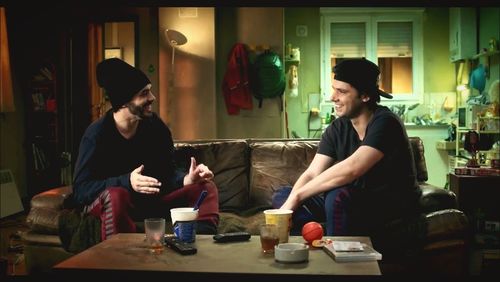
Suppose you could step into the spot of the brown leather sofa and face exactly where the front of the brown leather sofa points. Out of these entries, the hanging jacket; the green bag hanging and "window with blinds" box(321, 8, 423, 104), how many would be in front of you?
0

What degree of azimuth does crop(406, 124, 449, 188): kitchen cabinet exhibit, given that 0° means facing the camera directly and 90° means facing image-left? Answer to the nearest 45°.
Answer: approximately 0°

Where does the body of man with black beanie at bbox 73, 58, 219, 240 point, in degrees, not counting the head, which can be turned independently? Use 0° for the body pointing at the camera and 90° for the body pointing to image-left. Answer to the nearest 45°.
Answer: approximately 315°

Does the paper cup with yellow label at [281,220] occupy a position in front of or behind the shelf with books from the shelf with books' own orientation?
in front

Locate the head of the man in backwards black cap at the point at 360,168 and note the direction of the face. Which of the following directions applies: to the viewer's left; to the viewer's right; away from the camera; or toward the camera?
to the viewer's left

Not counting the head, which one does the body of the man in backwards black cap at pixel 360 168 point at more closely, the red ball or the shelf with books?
the red ball

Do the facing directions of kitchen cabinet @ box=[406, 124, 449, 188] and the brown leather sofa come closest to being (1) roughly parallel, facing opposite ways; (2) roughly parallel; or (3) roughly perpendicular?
roughly parallel

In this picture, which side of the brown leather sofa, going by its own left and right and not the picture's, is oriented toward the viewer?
front

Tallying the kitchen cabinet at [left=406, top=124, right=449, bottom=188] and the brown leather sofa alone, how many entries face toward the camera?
2

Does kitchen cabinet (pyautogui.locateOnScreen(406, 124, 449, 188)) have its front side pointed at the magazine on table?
yes

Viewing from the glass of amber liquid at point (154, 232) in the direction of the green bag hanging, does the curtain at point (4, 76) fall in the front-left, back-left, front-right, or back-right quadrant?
front-left

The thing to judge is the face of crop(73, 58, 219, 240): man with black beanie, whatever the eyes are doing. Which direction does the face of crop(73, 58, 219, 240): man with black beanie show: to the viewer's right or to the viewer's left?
to the viewer's right

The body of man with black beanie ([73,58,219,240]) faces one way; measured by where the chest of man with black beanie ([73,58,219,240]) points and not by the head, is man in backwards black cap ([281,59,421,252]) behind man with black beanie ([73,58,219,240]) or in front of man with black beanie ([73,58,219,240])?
in front

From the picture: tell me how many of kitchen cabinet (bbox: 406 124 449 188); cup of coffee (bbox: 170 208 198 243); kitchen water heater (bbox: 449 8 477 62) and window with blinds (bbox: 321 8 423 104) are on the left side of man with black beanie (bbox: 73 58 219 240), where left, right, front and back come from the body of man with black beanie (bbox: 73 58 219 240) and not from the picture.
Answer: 3

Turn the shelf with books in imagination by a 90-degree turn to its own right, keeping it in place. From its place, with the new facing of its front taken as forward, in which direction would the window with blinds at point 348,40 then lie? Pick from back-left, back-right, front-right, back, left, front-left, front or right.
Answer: back-left

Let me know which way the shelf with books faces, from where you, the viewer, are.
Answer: facing the viewer and to the right of the viewer
